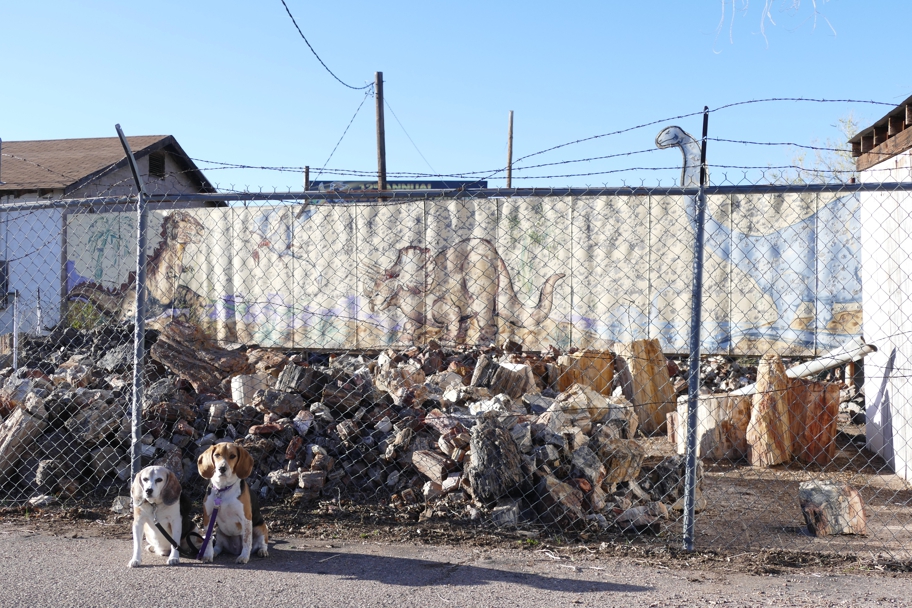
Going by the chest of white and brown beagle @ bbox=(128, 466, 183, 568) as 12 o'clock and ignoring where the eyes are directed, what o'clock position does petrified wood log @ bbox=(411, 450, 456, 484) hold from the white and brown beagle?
The petrified wood log is roughly at 8 o'clock from the white and brown beagle.

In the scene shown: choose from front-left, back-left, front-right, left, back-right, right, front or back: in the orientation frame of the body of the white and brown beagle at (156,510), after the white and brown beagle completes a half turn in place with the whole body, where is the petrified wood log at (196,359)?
front

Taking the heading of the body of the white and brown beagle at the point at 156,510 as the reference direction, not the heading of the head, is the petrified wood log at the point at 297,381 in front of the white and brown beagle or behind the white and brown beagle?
behind

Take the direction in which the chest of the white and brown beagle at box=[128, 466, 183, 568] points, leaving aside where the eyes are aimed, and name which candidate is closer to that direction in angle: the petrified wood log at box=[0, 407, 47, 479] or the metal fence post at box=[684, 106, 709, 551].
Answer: the metal fence post

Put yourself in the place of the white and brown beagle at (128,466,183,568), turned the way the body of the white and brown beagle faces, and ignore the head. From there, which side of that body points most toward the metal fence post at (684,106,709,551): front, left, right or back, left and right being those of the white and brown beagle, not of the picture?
left

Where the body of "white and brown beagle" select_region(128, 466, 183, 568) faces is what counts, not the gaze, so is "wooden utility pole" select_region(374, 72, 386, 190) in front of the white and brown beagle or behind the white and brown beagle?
behind

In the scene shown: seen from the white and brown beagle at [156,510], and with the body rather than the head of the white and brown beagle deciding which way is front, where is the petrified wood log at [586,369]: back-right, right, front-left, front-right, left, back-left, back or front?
back-left

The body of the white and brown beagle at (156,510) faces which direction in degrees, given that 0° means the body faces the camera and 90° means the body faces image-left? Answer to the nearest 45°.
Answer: approximately 0°

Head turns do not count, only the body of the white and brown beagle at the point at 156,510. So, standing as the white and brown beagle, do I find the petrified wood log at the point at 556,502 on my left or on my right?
on my left
